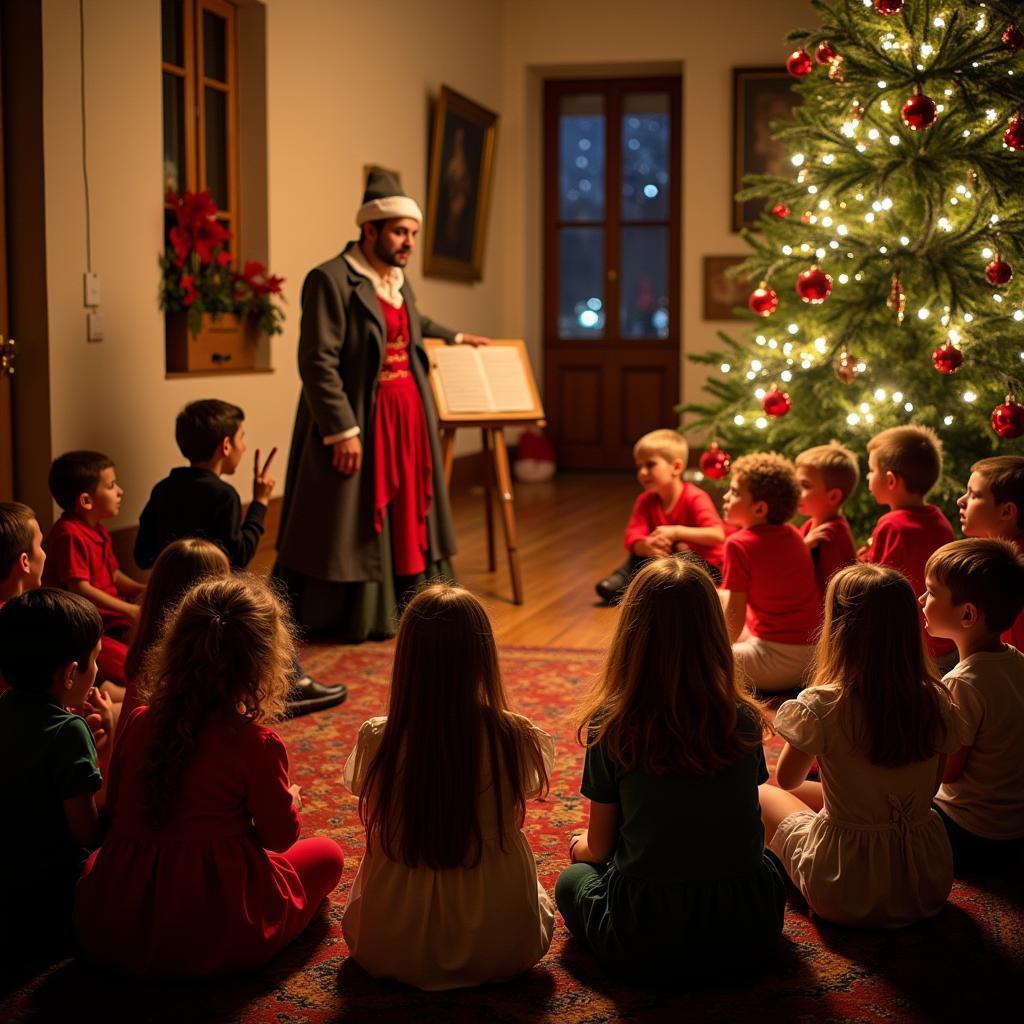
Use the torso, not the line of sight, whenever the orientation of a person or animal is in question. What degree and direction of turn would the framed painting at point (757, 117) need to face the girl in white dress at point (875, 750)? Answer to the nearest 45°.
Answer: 0° — it already faces them

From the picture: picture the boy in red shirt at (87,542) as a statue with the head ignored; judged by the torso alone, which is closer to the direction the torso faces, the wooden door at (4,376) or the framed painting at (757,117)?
the framed painting

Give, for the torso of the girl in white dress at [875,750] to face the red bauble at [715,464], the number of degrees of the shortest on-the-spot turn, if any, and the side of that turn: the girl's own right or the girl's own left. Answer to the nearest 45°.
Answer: approximately 45° to the girl's own right

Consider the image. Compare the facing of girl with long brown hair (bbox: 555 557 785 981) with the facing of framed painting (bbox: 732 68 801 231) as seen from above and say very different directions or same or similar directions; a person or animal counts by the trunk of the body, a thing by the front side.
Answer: very different directions

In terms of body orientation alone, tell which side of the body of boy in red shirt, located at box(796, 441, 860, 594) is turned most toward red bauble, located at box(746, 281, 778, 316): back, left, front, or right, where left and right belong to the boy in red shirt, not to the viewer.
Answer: right

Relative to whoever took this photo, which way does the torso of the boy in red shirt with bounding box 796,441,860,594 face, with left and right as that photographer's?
facing to the left of the viewer

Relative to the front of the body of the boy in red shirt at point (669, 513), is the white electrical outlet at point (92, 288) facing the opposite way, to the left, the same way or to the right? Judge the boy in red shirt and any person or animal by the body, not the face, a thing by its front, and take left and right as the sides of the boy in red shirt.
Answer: to the left

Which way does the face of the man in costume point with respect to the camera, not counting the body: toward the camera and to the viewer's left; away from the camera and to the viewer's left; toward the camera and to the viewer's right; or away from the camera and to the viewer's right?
toward the camera and to the viewer's right

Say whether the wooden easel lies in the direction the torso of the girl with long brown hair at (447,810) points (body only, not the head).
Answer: yes

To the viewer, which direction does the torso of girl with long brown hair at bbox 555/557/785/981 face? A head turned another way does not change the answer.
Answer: away from the camera

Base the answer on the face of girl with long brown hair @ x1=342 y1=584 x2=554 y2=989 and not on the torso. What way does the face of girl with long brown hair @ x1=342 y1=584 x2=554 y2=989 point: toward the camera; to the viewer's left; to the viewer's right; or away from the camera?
away from the camera

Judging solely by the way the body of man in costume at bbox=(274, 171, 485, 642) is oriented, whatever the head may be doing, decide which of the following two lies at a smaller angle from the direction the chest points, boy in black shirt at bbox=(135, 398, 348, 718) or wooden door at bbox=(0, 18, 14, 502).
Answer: the boy in black shirt
